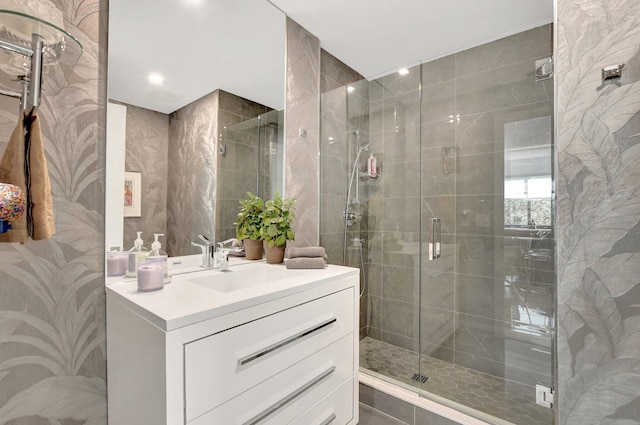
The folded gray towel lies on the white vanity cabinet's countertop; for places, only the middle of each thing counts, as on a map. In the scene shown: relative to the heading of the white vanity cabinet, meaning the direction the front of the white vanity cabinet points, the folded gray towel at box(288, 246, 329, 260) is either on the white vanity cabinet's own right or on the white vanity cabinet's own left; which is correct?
on the white vanity cabinet's own left

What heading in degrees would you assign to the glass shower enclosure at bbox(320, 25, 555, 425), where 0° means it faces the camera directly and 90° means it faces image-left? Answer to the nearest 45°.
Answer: approximately 45°

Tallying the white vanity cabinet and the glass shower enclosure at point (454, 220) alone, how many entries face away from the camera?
0

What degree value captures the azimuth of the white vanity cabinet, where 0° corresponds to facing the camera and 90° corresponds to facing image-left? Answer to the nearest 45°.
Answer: approximately 315°
